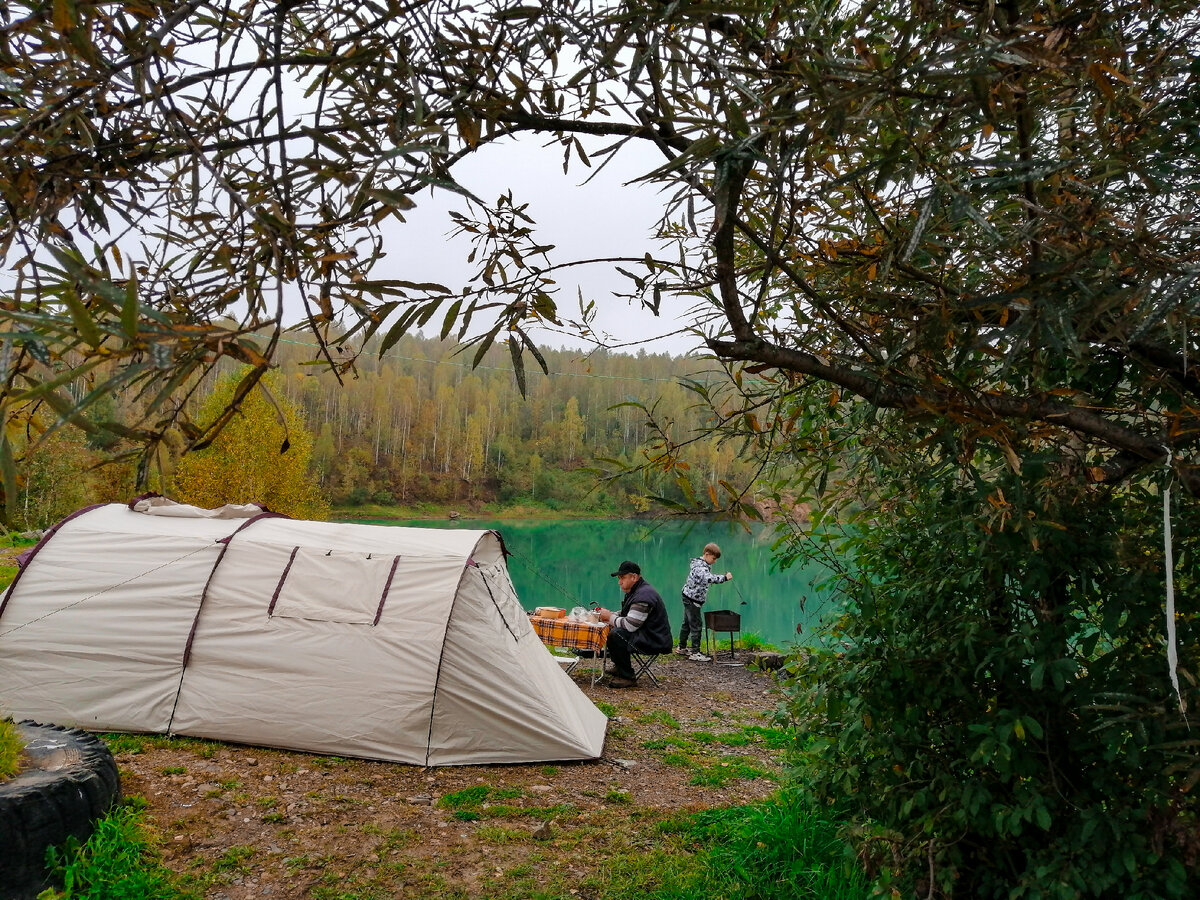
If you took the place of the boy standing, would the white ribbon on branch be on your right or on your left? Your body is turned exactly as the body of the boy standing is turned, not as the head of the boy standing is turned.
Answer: on your right

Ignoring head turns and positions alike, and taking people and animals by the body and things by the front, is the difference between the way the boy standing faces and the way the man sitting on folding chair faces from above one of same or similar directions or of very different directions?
very different directions

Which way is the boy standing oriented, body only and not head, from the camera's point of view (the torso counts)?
to the viewer's right

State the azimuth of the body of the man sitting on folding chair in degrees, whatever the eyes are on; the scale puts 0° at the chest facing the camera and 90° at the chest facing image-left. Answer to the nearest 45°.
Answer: approximately 90°

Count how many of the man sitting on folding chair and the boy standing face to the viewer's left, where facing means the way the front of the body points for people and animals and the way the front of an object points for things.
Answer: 1

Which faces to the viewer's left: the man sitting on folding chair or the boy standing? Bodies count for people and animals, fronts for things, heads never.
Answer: the man sitting on folding chair

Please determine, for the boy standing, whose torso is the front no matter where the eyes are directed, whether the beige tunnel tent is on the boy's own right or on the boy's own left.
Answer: on the boy's own right

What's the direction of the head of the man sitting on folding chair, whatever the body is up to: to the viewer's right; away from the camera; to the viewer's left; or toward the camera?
to the viewer's left
